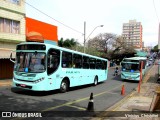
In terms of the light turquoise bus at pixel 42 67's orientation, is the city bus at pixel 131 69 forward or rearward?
rearward

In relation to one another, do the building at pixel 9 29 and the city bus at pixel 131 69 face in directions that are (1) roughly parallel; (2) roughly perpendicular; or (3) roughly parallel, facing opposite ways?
roughly perpendicular

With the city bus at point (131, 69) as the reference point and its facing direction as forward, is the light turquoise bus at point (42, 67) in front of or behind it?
in front

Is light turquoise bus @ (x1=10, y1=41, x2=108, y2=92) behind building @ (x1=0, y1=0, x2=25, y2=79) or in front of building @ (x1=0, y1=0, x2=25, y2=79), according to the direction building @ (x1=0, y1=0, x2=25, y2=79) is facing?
in front

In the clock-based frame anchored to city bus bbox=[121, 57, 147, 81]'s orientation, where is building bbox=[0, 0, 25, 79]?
The building is roughly at 2 o'clock from the city bus.

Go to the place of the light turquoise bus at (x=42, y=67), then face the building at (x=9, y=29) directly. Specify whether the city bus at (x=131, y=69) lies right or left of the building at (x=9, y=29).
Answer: right

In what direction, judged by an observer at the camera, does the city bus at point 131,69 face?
facing the viewer

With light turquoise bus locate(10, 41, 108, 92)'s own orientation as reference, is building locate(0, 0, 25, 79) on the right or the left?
on its right

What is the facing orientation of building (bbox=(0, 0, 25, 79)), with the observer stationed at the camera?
facing the viewer and to the right of the viewer

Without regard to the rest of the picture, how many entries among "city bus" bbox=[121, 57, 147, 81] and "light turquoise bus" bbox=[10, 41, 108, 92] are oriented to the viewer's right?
0

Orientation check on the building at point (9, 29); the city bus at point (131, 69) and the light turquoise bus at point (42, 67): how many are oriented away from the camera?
0

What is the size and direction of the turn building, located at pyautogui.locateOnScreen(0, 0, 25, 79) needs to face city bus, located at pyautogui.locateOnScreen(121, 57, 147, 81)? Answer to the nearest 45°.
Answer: approximately 45° to its left

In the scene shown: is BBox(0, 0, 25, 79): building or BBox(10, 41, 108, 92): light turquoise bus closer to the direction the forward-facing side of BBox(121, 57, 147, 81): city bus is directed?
the light turquoise bus

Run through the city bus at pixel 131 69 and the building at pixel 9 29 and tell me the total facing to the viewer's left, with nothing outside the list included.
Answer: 0
